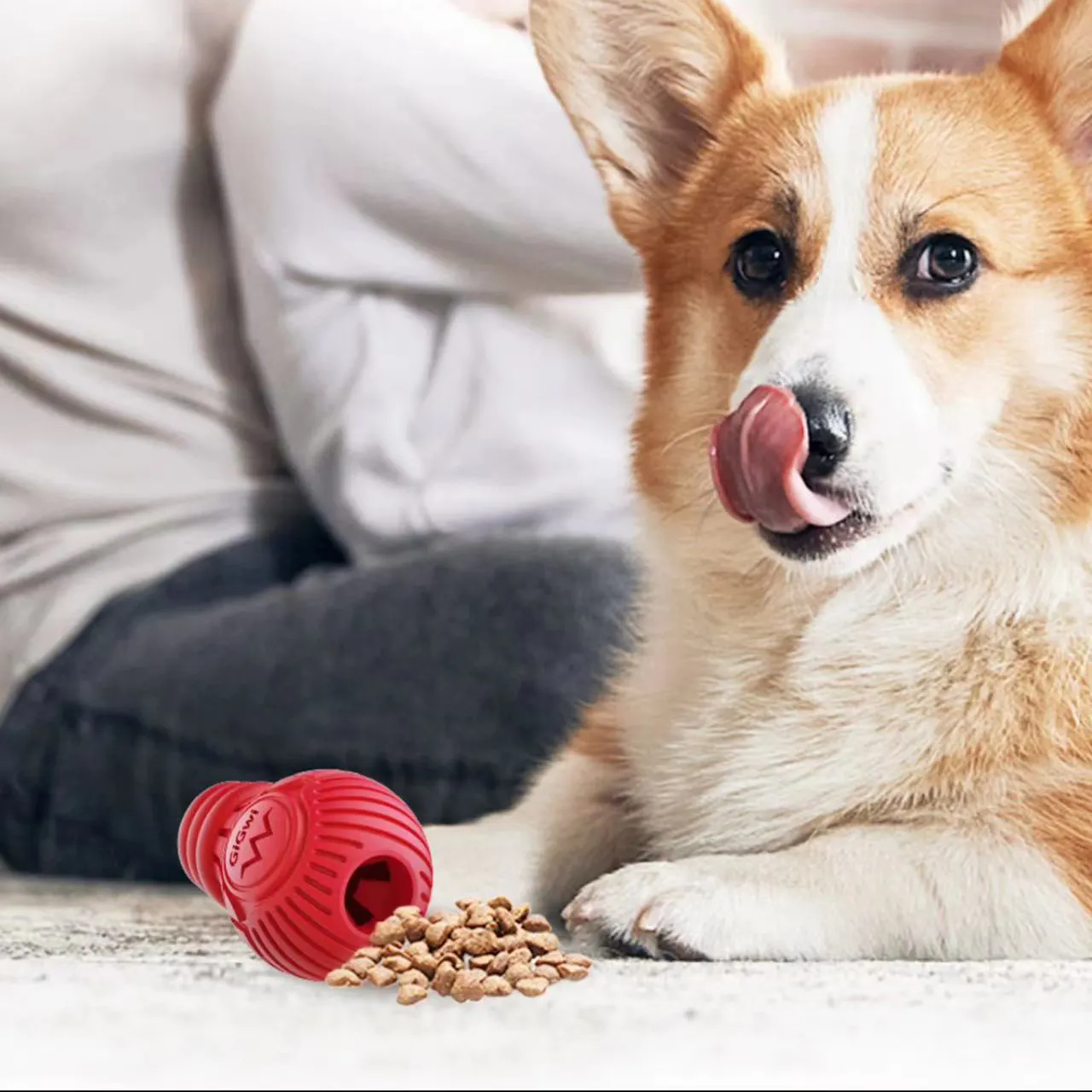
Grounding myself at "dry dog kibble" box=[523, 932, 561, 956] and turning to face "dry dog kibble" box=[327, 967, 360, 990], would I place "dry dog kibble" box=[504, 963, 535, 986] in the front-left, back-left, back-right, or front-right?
front-left

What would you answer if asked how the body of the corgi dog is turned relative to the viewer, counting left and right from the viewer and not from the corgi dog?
facing the viewer and to the left of the viewer

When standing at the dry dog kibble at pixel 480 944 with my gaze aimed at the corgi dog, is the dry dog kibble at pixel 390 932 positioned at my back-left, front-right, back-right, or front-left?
back-left

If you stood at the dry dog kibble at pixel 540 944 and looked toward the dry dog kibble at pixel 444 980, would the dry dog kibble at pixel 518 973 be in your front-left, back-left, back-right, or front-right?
front-left
